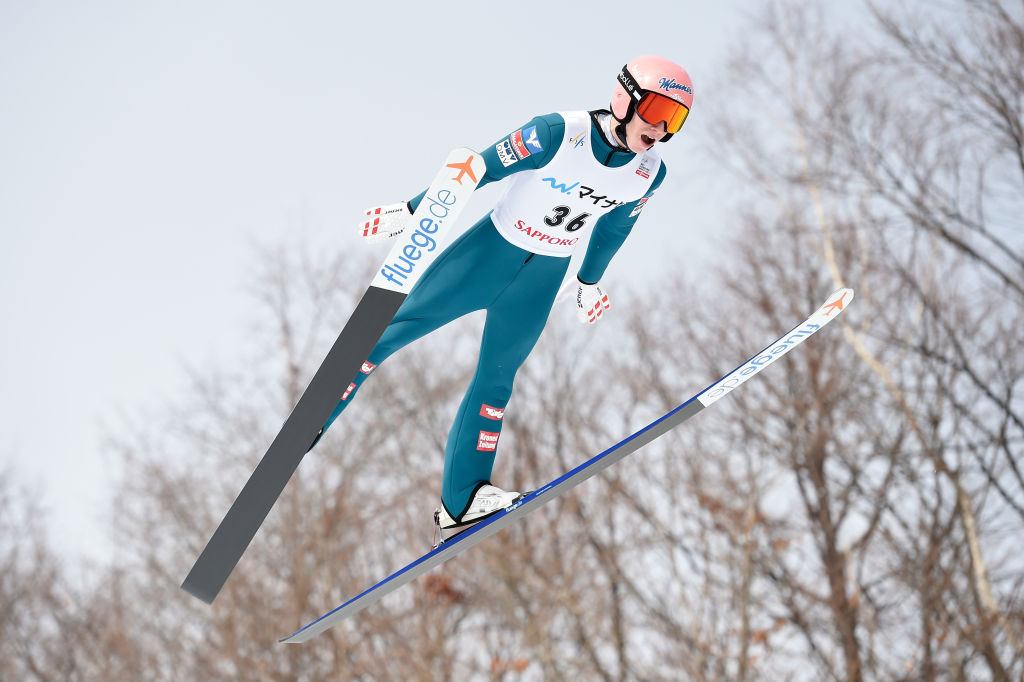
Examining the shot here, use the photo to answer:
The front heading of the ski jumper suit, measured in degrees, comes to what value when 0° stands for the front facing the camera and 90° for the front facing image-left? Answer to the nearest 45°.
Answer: approximately 315°
